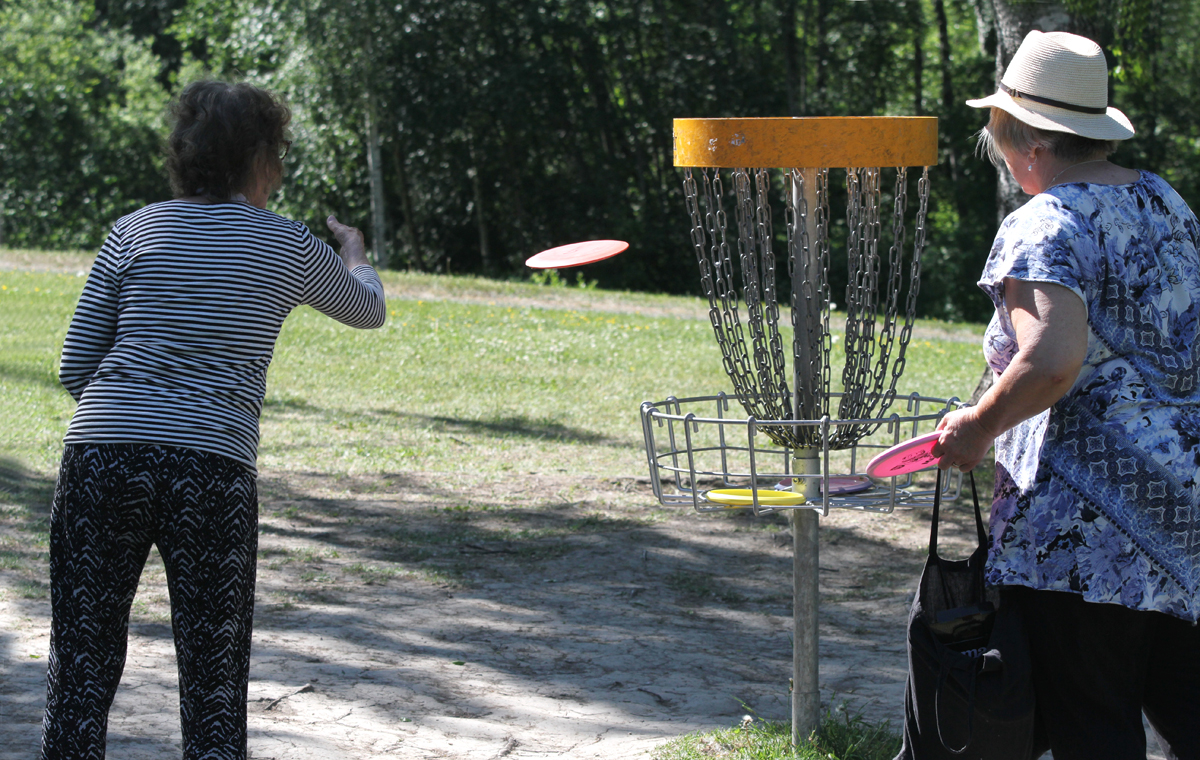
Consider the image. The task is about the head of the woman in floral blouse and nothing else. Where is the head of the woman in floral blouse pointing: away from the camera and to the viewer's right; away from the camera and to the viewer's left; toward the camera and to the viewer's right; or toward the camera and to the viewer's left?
away from the camera and to the viewer's left

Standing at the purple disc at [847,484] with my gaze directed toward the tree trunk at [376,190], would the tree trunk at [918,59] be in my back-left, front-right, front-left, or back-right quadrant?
front-right

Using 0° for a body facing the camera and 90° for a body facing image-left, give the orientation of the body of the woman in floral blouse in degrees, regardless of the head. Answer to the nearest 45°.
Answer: approximately 135°

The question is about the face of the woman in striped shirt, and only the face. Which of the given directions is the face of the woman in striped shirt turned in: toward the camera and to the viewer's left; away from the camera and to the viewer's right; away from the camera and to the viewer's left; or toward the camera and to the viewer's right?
away from the camera and to the viewer's right

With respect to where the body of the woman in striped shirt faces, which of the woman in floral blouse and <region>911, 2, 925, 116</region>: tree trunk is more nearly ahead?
the tree trunk

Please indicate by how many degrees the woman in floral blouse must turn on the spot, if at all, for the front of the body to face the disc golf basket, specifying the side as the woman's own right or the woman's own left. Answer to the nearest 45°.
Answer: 0° — they already face it

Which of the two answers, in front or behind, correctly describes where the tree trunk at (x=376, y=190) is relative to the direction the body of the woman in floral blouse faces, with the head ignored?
in front

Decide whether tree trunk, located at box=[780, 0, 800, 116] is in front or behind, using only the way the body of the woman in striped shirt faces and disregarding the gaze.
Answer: in front

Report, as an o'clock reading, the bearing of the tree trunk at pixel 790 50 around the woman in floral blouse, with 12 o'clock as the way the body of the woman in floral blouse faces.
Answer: The tree trunk is roughly at 1 o'clock from the woman in floral blouse.

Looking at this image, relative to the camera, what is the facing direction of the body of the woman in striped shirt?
away from the camera

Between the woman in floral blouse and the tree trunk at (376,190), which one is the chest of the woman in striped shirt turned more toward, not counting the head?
the tree trunk

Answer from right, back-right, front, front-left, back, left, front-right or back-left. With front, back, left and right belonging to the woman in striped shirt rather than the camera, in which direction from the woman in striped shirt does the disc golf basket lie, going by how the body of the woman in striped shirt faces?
right

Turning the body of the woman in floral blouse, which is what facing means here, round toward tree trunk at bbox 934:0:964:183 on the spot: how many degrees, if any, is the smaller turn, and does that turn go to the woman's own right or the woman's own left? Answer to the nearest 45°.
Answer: approximately 45° to the woman's own right

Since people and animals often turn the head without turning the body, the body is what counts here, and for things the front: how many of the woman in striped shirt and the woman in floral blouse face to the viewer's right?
0

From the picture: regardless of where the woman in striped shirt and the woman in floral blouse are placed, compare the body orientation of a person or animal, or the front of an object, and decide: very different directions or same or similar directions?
same or similar directions
